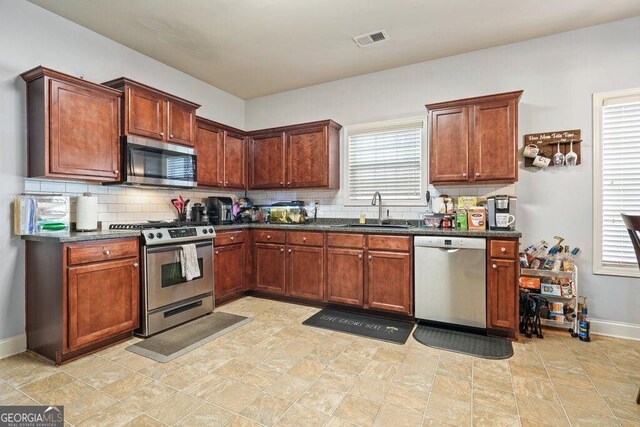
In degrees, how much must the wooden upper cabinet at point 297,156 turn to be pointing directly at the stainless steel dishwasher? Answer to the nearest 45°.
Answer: approximately 90° to its left

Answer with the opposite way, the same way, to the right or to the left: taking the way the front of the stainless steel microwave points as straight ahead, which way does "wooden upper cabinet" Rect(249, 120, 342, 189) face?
to the right

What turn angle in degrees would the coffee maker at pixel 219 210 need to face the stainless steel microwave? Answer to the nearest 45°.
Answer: approximately 90° to its right

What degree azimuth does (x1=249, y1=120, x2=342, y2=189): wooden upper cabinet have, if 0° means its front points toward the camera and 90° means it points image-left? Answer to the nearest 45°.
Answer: approximately 45°

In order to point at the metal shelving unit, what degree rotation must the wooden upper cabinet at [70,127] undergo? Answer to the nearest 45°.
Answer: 0° — it already faces it

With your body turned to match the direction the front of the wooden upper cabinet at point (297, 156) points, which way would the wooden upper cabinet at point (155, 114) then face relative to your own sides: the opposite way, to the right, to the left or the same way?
to the left
